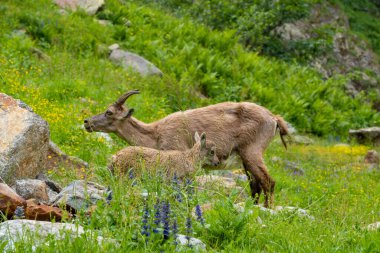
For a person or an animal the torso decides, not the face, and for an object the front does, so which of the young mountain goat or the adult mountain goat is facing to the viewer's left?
the adult mountain goat

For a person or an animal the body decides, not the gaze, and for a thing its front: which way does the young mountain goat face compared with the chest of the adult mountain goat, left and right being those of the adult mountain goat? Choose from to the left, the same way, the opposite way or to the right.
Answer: the opposite way

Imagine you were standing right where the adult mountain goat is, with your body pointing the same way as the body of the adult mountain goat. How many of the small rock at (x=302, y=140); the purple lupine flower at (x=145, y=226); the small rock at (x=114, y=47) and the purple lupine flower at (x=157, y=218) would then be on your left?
2

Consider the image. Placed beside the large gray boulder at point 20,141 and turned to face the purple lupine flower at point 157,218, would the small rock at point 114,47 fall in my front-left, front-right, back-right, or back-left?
back-left

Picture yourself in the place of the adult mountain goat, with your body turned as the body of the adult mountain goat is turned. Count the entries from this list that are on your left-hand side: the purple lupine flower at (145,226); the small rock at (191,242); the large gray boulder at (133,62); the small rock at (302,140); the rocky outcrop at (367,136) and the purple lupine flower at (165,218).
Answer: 3

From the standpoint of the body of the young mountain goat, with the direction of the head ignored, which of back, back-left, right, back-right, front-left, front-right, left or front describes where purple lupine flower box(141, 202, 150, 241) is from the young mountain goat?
right

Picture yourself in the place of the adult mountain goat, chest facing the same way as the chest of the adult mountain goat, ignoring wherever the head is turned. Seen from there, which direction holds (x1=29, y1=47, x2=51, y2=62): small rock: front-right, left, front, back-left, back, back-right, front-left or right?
front-right

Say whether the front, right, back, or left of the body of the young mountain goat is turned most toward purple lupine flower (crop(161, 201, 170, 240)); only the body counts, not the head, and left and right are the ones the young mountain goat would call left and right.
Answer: right

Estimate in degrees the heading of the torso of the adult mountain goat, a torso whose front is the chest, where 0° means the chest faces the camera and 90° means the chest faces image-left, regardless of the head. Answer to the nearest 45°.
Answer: approximately 90°

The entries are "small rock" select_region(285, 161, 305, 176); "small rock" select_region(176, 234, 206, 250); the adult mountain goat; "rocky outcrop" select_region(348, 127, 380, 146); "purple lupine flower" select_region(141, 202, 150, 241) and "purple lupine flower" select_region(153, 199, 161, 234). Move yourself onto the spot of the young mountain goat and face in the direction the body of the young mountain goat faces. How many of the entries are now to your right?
3

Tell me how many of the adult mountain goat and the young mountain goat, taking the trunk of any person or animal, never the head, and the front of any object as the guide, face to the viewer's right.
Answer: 1

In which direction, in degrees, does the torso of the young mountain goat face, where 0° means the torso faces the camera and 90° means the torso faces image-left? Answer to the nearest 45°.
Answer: approximately 270°
